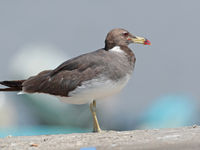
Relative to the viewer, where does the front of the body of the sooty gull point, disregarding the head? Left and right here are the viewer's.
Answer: facing to the right of the viewer
